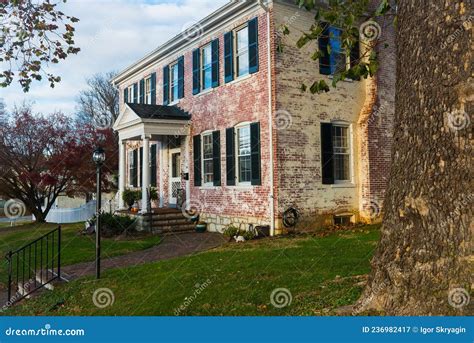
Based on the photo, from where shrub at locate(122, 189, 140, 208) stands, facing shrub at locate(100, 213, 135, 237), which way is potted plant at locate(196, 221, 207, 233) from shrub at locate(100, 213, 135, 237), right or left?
left

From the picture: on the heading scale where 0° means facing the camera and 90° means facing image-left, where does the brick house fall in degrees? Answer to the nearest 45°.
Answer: approximately 45°

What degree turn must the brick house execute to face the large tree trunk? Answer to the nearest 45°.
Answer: approximately 45° to its left

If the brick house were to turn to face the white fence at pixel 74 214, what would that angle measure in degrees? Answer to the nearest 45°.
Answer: approximately 90° to its right

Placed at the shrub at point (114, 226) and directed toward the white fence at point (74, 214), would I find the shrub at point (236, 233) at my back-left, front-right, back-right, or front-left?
back-right

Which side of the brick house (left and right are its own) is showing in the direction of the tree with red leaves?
right
